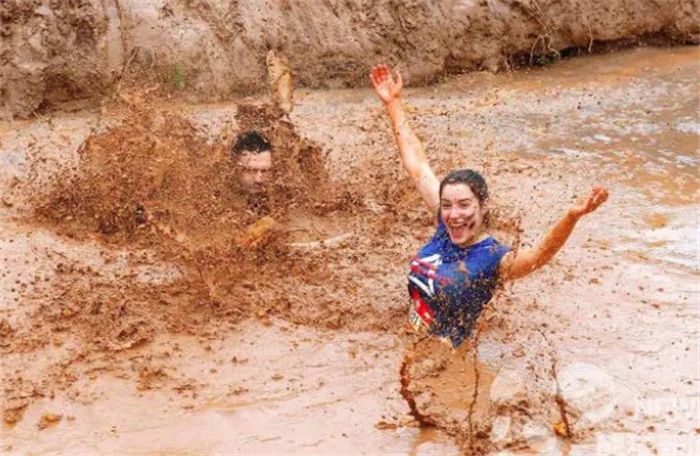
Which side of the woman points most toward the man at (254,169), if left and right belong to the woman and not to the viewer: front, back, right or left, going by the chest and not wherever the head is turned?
right

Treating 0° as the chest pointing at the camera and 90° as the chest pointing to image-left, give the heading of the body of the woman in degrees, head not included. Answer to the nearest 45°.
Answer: approximately 45°

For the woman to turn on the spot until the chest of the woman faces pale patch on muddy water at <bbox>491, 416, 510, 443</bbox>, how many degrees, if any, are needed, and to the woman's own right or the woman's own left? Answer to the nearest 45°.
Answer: approximately 45° to the woman's own left

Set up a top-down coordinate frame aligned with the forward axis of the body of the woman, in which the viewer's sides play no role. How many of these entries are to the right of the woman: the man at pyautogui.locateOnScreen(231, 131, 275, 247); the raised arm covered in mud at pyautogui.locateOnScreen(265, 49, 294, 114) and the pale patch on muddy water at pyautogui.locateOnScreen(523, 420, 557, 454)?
2
